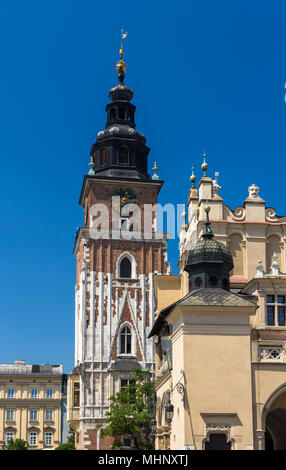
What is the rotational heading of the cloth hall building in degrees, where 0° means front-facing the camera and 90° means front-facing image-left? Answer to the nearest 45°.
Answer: approximately 0°
